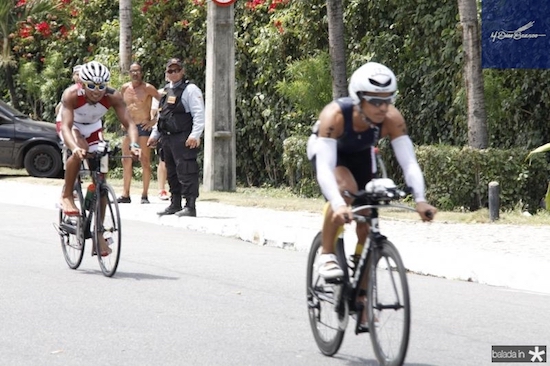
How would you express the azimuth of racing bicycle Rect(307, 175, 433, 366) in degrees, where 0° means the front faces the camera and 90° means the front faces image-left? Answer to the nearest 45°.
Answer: approximately 315°

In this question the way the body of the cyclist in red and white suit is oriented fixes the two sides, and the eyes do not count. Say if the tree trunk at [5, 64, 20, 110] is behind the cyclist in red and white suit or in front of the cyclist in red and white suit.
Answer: behind

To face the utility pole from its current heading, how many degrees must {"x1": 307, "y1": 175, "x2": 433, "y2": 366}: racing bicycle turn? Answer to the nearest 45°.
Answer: approximately 135° to its left

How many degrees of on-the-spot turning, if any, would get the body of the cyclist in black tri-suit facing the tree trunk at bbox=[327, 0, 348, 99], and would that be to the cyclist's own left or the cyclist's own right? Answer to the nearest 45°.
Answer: approximately 135° to the cyclist's own left

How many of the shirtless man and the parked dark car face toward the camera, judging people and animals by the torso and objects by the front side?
1

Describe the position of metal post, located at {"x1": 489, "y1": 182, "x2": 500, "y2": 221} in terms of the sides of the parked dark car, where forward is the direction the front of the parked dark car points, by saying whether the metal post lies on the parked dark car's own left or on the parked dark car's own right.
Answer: on the parked dark car's own right

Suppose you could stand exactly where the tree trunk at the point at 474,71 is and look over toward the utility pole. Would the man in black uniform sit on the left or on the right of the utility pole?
left

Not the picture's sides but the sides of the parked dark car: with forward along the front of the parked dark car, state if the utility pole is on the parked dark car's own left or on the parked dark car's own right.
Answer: on the parked dark car's own right

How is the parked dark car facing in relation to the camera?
to the viewer's right

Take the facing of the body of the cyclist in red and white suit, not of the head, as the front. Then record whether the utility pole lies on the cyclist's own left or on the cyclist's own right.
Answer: on the cyclist's own left
